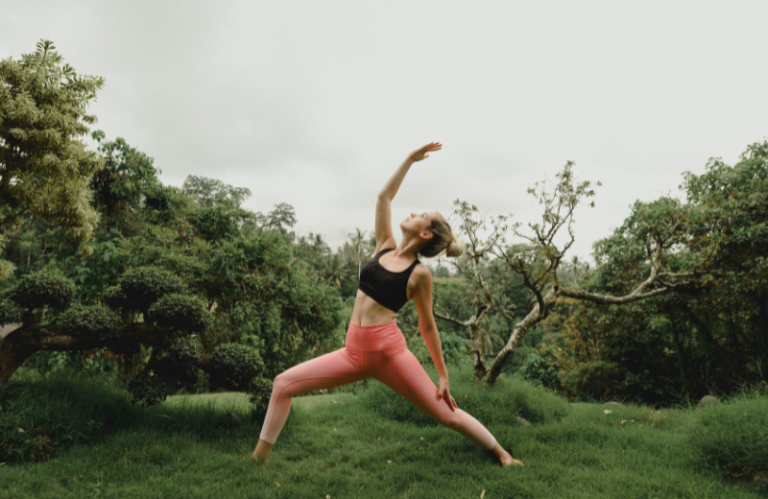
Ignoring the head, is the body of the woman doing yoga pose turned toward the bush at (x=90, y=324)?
no

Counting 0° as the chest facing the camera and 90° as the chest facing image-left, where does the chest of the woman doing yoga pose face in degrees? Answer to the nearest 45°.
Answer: approximately 45°

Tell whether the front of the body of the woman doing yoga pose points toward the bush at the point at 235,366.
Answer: no

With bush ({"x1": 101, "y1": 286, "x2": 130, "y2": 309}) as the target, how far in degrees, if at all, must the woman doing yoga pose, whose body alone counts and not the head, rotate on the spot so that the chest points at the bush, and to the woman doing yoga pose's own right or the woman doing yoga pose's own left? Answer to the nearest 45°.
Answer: approximately 90° to the woman doing yoga pose's own right

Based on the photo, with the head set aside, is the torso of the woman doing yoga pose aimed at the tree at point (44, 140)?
no

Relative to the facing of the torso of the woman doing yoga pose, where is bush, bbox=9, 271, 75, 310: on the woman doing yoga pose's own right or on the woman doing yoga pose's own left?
on the woman doing yoga pose's own right

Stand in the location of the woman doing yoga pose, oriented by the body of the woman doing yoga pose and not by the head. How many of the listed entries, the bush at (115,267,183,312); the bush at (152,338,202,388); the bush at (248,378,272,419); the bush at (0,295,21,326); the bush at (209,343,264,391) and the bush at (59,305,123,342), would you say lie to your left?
0

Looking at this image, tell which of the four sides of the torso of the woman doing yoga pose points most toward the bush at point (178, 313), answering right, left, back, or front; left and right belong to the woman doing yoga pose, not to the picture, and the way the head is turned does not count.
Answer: right
